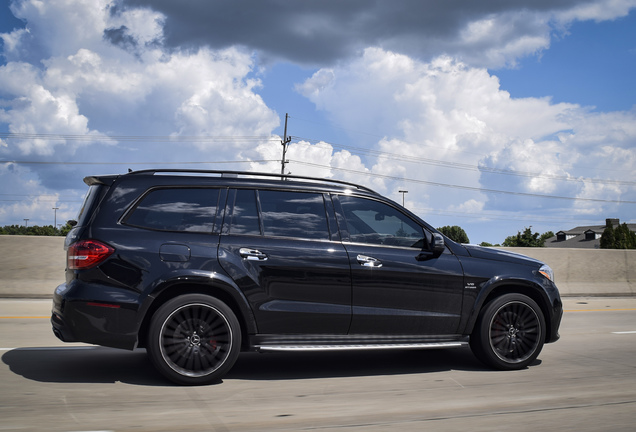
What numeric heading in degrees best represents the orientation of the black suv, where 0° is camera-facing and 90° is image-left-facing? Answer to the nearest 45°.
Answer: approximately 270°

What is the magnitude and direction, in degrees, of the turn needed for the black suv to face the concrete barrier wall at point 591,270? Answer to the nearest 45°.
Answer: approximately 45° to its left
